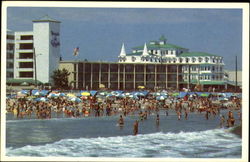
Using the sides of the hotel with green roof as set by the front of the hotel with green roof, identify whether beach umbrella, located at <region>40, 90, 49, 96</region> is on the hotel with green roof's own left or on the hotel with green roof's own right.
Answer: on the hotel with green roof's own right

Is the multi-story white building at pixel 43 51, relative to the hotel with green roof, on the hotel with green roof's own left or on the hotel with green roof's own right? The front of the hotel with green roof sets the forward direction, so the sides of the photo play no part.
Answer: on the hotel with green roof's own right

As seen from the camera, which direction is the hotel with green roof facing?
toward the camera

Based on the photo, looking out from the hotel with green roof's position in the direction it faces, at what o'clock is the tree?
The tree is roughly at 2 o'clock from the hotel with green roof.
